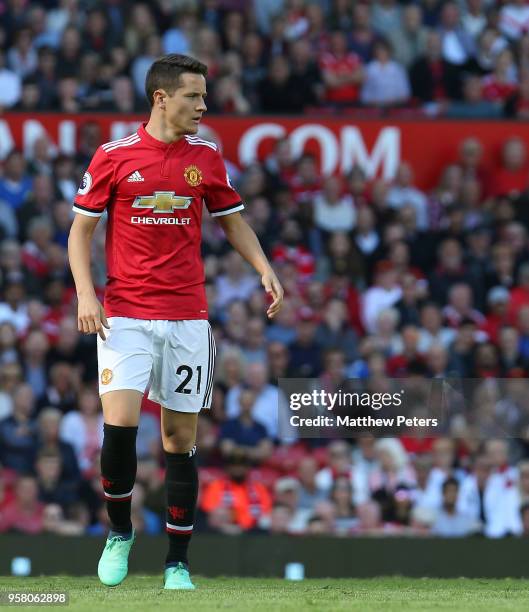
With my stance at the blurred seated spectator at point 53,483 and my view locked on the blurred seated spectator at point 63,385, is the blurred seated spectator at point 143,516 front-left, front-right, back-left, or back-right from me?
back-right

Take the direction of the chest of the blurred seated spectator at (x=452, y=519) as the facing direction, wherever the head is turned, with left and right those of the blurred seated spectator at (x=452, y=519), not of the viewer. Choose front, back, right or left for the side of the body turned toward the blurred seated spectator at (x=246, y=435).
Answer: right

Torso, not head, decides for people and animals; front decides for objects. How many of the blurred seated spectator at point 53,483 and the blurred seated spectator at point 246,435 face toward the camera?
2

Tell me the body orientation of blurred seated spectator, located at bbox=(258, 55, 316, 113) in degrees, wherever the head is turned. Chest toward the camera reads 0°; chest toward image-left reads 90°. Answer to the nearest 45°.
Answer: approximately 0°

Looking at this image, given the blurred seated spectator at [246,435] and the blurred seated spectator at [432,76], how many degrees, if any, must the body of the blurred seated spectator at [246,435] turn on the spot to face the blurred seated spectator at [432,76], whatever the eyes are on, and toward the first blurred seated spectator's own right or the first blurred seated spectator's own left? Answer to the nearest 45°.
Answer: approximately 135° to the first blurred seated spectator's own left

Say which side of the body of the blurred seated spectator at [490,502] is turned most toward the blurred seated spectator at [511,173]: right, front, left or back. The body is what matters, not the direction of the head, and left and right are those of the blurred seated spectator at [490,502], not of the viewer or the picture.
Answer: back
